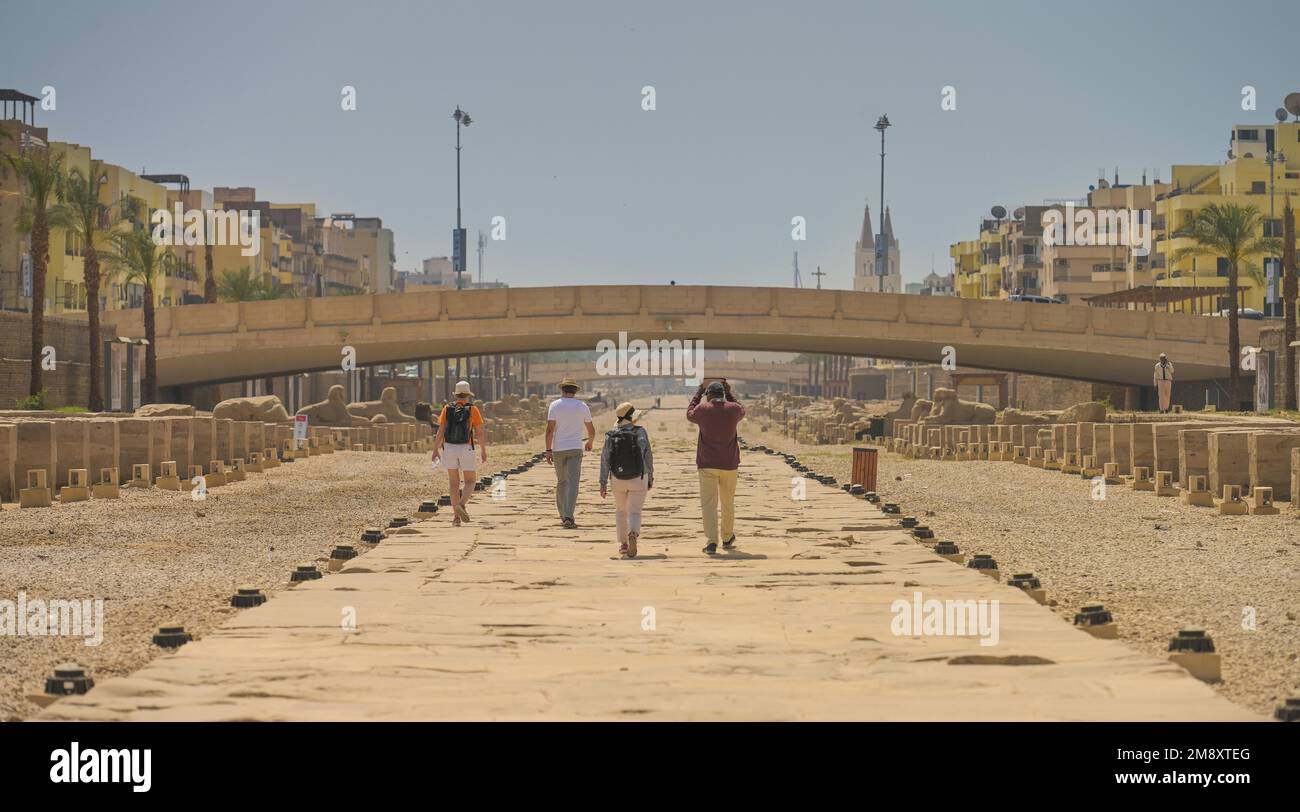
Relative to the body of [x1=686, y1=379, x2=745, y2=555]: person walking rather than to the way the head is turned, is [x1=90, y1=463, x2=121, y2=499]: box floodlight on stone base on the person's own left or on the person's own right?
on the person's own left

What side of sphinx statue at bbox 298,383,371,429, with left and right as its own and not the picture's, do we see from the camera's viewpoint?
right

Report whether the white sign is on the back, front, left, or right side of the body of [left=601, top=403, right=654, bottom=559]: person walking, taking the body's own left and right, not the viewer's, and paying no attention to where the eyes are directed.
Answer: front

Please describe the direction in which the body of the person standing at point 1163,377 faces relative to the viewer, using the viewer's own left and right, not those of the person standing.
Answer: facing the viewer

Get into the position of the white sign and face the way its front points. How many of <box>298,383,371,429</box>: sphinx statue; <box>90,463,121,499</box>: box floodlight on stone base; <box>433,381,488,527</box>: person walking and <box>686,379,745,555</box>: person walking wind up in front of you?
3

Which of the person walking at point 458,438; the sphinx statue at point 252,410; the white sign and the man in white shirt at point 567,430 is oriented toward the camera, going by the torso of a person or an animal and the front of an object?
the white sign

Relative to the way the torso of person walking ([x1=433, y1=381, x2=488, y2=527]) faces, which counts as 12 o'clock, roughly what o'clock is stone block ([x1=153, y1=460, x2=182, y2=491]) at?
The stone block is roughly at 11 o'clock from the person walking.

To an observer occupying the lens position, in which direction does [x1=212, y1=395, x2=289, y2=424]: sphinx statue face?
facing to the right of the viewer

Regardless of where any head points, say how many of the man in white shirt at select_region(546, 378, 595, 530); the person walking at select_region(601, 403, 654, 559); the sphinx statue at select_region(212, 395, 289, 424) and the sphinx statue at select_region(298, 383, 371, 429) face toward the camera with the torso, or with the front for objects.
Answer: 0

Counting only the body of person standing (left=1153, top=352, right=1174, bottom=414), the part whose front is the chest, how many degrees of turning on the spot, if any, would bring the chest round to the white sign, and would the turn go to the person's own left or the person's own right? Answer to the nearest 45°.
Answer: approximately 45° to the person's own right

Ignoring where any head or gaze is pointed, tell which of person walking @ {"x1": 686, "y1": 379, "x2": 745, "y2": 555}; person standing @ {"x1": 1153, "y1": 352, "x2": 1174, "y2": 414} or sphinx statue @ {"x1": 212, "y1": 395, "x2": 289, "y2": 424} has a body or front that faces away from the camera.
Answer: person walking @ {"x1": 686, "y1": 379, "x2": 745, "y2": 555}

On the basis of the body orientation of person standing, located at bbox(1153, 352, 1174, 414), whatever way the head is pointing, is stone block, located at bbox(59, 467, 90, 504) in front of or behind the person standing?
in front

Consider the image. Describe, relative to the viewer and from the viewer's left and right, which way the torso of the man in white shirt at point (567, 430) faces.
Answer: facing away from the viewer

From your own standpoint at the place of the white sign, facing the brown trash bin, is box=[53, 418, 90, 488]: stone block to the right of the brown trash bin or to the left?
right

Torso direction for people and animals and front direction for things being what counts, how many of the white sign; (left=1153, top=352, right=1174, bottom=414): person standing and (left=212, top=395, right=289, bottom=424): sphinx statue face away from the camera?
0

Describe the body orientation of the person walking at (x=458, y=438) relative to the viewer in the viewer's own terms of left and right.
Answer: facing away from the viewer
